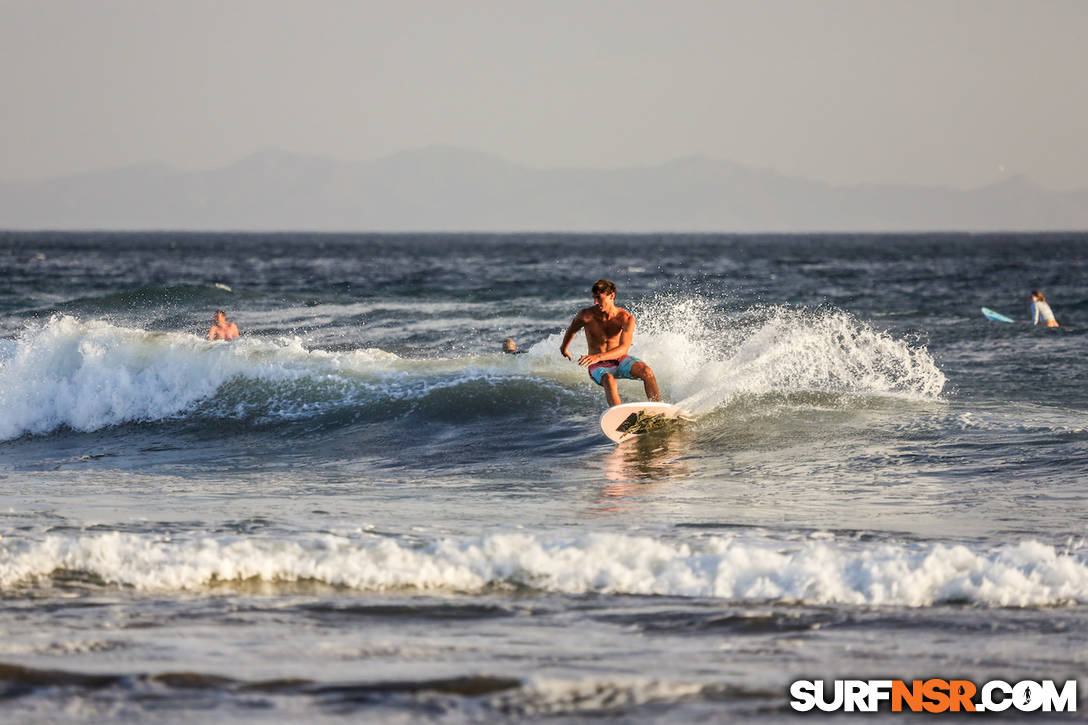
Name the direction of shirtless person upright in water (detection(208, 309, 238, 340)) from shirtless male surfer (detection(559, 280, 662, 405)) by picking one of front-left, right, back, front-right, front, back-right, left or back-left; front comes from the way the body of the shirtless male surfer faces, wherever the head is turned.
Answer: back-right

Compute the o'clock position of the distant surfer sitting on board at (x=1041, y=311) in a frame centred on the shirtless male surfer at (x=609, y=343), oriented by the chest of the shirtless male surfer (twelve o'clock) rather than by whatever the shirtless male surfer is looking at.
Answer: The distant surfer sitting on board is roughly at 7 o'clock from the shirtless male surfer.

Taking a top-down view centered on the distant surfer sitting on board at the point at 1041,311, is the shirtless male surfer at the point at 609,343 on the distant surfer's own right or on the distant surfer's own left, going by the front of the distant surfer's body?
on the distant surfer's own left

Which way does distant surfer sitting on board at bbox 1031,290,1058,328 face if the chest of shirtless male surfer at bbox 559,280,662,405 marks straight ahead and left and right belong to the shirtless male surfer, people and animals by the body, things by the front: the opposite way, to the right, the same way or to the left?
to the right

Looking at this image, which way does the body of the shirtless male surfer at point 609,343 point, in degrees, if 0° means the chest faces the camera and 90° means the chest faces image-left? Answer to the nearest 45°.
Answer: approximately 0°

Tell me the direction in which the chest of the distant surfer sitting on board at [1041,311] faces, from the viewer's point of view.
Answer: to the viewer's left

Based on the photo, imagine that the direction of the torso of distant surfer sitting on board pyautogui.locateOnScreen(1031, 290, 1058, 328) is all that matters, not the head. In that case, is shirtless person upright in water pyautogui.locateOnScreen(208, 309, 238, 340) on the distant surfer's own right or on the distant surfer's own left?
on the distant surfer's own left

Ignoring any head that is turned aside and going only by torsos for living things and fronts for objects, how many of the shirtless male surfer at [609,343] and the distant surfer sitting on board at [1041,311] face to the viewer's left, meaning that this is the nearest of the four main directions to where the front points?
1
